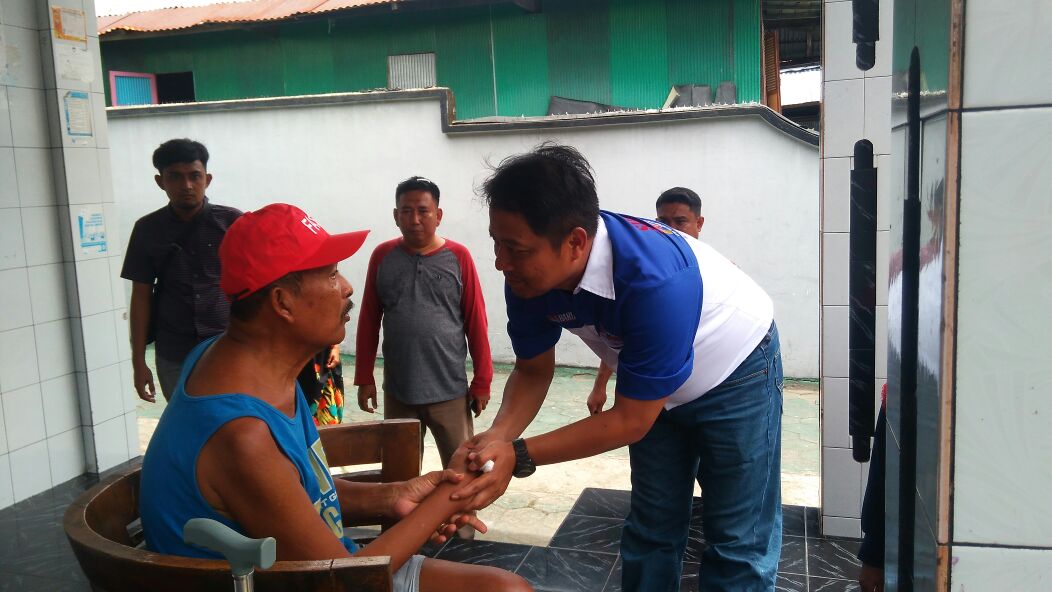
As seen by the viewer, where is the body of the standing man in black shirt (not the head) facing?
toward the camera

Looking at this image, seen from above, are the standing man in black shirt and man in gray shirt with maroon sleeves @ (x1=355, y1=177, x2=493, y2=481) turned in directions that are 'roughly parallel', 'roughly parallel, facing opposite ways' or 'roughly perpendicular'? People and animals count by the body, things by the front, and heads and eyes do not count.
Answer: roughly parallel

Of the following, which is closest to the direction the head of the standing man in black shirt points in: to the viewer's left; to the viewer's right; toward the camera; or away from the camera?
toward the camera

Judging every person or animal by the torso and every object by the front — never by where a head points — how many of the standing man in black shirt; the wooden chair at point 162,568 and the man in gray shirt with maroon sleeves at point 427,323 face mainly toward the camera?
2

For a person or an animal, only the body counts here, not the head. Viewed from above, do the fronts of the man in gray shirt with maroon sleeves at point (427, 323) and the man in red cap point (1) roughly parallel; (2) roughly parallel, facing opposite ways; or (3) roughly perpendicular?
roughly perpendicular

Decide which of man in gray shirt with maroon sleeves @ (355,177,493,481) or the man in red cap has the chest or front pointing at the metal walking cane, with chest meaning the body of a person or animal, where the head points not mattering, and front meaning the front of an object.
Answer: the man in gray shirt with maroon sleeves

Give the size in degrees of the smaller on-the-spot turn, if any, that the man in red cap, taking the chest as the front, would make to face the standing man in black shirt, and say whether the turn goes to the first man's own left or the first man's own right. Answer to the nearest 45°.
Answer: approximately 90° to the first man's own left

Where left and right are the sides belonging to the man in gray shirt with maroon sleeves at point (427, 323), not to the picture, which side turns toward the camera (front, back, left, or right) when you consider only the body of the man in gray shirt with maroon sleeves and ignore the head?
front

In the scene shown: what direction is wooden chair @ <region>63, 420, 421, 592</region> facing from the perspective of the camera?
to the viewer's right

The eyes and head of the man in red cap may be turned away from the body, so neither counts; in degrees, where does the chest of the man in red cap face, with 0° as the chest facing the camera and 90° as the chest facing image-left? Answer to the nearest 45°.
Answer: approximately 270°

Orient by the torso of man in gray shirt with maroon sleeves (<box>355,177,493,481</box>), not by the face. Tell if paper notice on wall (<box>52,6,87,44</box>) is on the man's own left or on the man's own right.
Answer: on the man's own right

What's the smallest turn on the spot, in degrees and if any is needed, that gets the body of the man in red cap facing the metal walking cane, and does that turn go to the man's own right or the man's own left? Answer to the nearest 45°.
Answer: approximately 90° to the man's own right

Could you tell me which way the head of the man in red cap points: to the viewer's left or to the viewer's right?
to the viewer's right

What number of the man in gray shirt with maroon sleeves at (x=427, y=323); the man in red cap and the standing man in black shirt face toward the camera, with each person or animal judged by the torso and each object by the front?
2

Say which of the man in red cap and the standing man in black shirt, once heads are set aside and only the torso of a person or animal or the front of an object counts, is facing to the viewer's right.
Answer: the man in red cap

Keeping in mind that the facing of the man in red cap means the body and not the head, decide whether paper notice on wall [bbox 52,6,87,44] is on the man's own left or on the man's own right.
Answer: on the man's own left

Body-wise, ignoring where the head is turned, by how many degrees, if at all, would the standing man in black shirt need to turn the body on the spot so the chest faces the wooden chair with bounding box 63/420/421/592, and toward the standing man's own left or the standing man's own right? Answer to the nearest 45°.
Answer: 0° — they already face it

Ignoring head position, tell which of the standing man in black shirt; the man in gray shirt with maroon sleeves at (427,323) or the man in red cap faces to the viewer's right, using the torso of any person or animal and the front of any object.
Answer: the man in red cap

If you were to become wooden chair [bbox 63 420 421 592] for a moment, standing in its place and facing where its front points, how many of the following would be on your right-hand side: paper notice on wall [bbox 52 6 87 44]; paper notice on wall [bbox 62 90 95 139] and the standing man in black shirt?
0

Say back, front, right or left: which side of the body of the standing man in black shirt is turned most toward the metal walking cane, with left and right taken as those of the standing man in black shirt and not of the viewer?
front

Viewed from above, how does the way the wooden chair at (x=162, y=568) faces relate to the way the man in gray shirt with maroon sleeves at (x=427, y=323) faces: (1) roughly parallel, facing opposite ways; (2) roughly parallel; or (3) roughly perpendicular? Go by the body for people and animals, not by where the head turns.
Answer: roughly perpendicular
